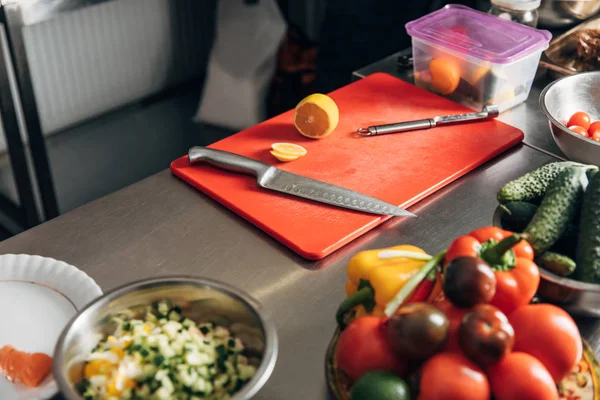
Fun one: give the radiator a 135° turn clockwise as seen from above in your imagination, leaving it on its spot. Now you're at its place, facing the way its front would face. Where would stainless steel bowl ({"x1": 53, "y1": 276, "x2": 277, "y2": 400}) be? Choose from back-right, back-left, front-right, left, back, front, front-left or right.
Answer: left

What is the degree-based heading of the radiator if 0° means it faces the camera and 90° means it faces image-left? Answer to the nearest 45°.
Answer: approximately 315°

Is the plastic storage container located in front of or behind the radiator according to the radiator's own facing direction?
in front

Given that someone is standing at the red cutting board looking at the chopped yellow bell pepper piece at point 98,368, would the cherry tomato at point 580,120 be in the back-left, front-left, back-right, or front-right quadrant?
back-left

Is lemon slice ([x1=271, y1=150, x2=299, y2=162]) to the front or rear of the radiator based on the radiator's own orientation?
to the front

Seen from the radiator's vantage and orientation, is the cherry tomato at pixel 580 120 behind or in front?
in front

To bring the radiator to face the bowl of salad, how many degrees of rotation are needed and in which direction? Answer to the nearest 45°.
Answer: approximately 45° to its right
